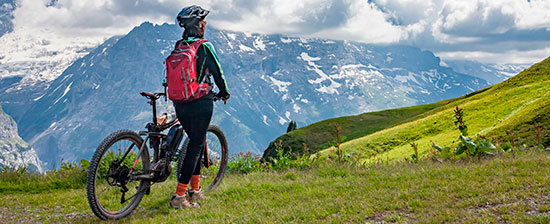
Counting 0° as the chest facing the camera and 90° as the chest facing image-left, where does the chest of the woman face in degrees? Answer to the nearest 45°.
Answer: approximately 225°

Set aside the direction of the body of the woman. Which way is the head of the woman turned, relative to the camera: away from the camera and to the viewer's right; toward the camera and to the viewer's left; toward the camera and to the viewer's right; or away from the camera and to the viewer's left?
away from the camera and to the viewer's right

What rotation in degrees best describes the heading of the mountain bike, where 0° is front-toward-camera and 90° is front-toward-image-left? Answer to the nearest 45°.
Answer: approximately 225°
